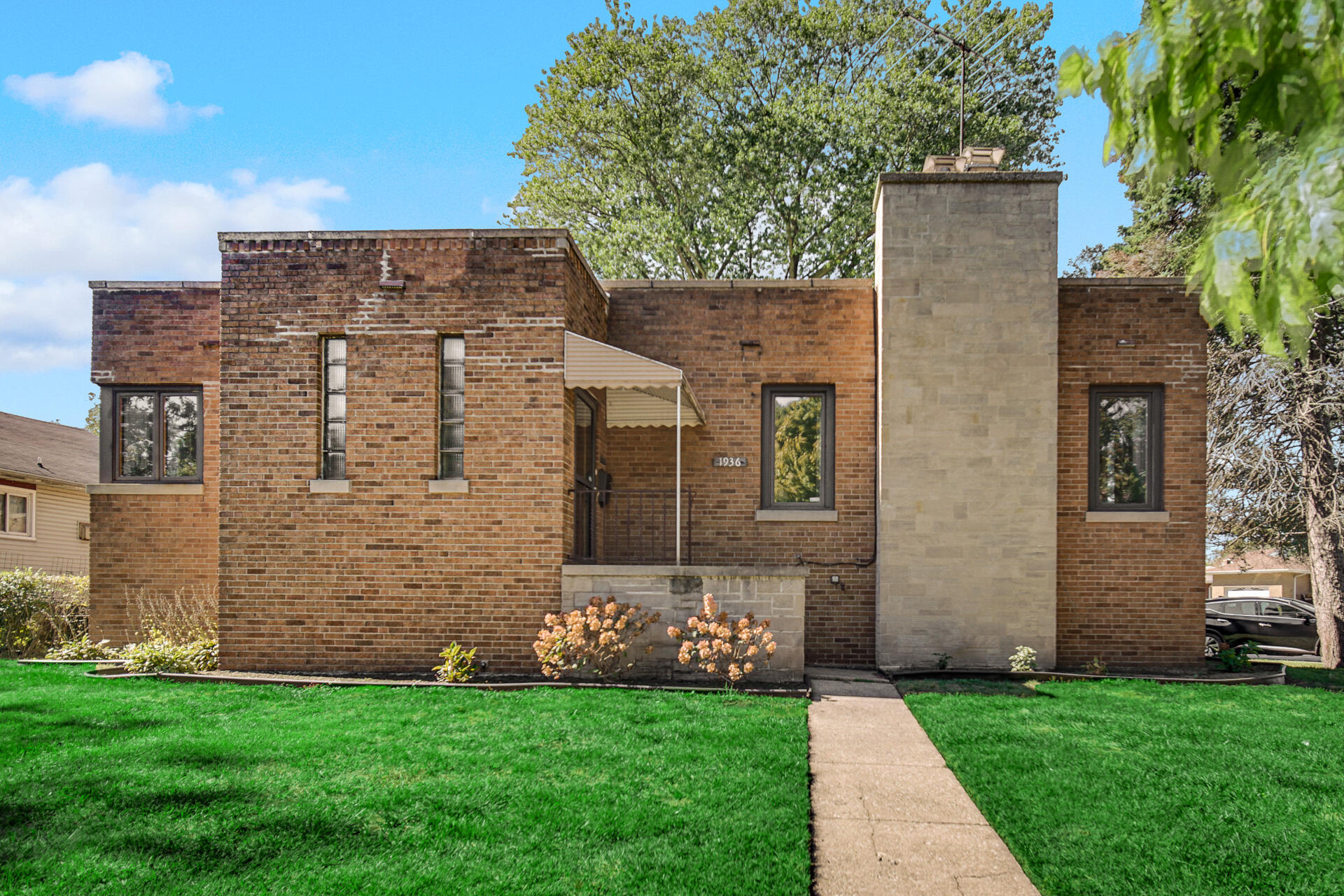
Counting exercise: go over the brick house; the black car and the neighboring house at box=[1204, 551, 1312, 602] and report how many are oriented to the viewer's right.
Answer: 1

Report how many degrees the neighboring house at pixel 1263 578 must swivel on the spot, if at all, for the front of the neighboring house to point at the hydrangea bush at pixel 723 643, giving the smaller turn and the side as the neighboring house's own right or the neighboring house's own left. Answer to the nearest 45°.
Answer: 0° — it already faces it

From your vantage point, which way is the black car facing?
to the viewer's right

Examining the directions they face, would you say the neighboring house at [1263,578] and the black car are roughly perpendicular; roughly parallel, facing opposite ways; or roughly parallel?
roughly perpendicular

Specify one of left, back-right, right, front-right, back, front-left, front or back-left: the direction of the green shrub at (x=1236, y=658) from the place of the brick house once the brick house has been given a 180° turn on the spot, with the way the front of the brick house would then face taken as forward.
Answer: right

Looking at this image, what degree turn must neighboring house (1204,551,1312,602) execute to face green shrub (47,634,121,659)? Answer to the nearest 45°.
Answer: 0° — it already faces it

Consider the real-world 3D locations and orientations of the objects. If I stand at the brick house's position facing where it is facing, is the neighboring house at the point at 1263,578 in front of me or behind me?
behind
